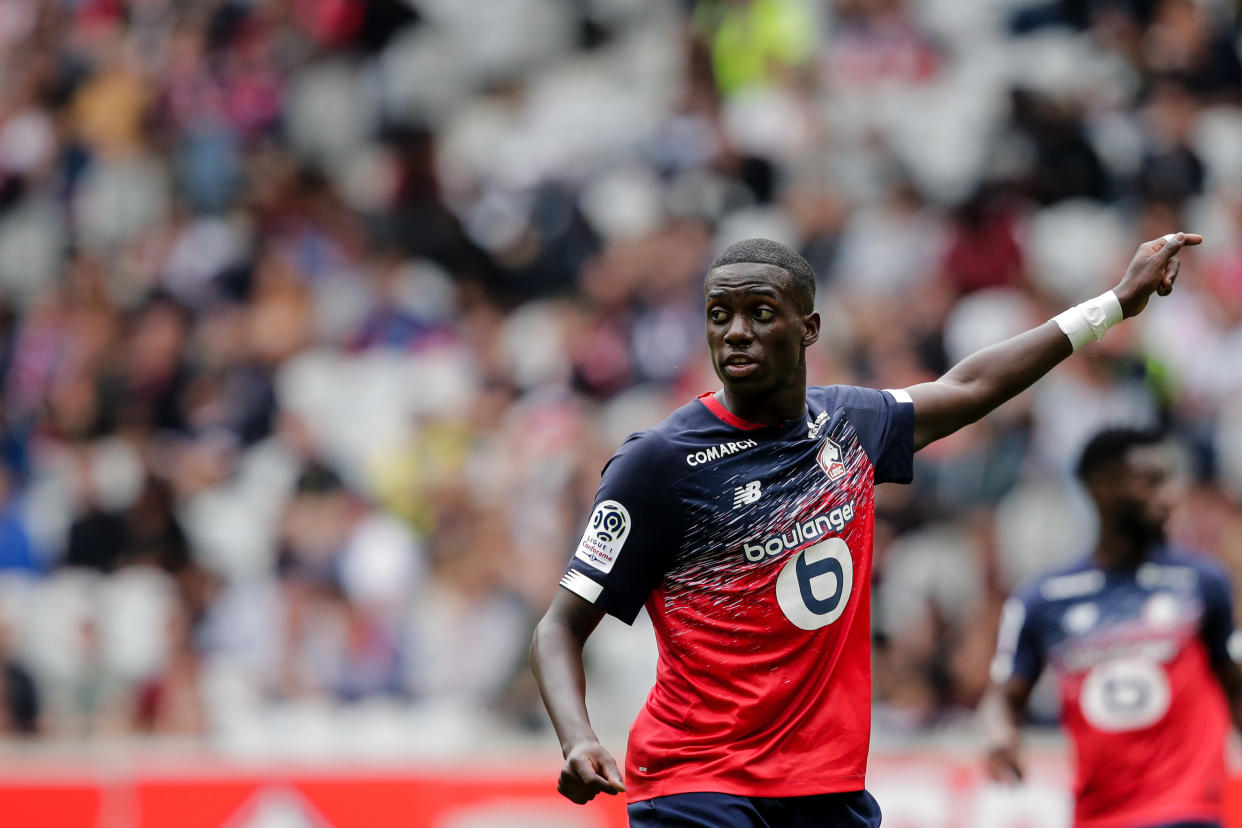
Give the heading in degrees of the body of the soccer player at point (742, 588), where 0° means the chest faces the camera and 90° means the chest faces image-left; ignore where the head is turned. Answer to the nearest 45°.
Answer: approximately 315°

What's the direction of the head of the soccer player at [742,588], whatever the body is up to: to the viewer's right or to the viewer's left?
to the viewer's left

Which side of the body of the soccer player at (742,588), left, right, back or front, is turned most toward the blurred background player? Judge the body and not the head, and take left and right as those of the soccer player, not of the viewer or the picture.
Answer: left

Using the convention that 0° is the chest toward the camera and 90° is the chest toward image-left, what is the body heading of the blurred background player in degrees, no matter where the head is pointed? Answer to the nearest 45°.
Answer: approximately 0°

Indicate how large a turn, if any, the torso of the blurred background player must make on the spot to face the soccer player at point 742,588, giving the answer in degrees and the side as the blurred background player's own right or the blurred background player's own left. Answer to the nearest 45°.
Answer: approximately 45° to the blurred background player's own right
